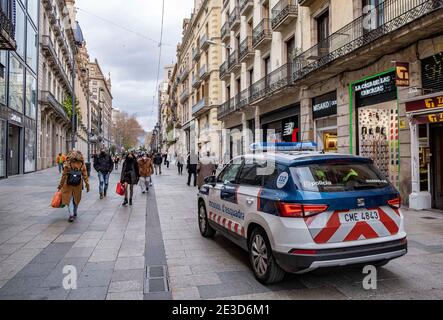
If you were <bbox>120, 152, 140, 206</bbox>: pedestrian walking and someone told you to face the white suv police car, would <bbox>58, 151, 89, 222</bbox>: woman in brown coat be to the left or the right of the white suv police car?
right

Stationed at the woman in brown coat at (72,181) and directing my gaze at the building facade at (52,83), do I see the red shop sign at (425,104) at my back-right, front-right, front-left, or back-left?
back-right

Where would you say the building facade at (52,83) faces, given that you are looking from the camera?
facing to the right of the viewer

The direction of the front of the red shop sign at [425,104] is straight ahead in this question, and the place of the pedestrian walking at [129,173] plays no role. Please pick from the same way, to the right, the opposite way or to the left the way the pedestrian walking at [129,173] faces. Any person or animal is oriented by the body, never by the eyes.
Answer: to the left

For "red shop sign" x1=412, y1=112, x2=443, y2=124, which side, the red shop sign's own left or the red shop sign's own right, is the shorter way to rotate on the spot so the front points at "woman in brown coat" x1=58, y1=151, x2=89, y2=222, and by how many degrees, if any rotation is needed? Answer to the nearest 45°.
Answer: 0° — it already faces them

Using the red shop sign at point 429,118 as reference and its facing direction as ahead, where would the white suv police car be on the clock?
The white suv police car is roughly at 11 o'clock from the red shop sign.

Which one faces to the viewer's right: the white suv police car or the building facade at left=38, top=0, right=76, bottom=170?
the building facade

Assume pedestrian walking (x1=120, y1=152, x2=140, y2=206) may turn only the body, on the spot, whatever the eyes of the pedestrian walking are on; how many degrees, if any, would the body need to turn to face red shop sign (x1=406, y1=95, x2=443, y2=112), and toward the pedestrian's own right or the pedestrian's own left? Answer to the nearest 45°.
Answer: approximately 45° to the pedestrian's own left
